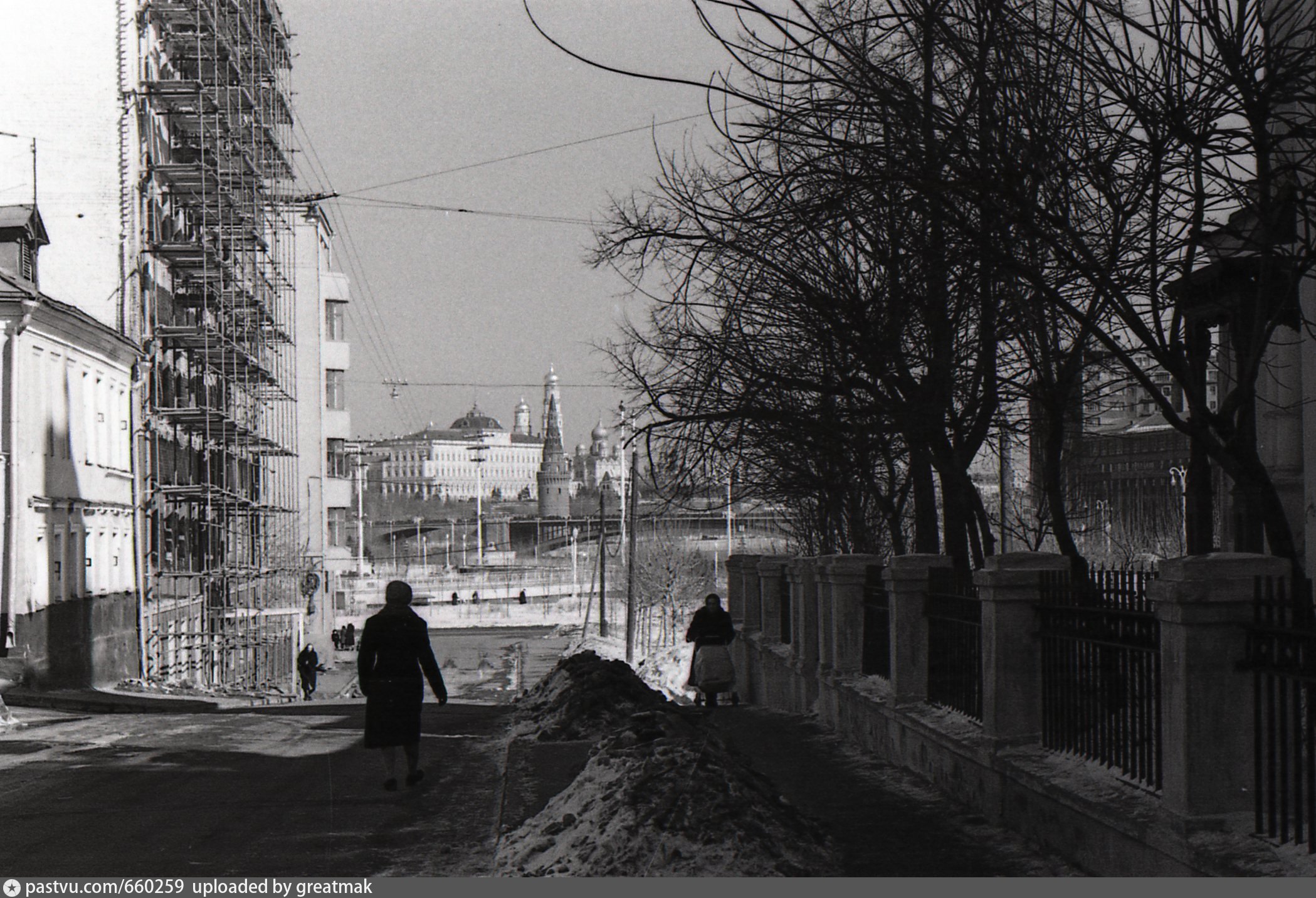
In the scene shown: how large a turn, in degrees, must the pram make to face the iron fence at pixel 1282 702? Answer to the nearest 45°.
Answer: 0° — it already faces it

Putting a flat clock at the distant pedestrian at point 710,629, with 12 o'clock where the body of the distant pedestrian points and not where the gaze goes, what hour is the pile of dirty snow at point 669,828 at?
The pile of dirty snow is roughly at 12 o'clock from the distant pedestrian.

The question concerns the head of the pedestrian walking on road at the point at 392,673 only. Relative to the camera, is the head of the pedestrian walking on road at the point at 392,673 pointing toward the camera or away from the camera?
away from the camera

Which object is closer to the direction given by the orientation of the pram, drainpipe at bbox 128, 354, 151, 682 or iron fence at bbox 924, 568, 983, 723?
the iron fence

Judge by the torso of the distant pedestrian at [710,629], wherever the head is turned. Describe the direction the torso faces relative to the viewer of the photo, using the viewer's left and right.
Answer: facing the viewer

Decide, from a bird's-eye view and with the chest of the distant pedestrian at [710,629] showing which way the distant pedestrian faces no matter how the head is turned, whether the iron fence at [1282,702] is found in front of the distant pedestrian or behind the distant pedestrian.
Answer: in front
